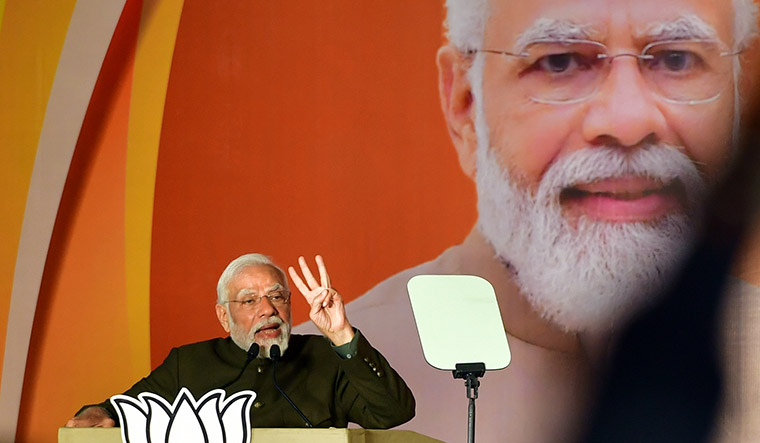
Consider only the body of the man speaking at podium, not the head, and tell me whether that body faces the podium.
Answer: yes

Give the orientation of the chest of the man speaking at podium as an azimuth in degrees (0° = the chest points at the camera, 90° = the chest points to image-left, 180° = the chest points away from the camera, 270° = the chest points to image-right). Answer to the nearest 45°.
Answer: approximately 0°

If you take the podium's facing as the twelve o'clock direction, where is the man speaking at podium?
The man speaking at podium is roughly at 6 o'clock from the podium.

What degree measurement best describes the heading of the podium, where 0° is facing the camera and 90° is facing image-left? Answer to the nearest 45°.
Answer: approximately 0°

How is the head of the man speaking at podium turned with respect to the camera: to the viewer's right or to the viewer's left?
to the viewer's right

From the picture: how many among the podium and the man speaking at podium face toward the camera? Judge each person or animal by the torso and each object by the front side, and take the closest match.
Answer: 2
